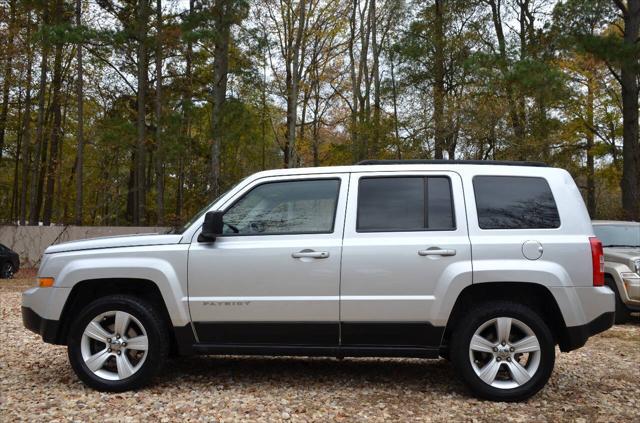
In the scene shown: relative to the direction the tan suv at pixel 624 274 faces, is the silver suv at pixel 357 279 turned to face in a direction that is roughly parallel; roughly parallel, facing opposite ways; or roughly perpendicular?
roughly perpendicular

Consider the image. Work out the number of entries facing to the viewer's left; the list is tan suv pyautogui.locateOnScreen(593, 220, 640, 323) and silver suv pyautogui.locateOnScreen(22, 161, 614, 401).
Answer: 1

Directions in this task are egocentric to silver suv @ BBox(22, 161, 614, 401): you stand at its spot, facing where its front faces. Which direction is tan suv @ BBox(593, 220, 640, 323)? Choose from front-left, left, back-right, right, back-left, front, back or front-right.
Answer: back-right

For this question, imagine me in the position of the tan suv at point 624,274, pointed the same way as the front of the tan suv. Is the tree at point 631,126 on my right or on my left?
on my left

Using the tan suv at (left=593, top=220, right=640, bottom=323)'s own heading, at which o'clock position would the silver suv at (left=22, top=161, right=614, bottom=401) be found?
the silver suv at (left=22, top=161, right=614, bottom=401) is roughly at 2 o'clock from the tan suv at (left=593, top=220, right=640, bottom=323).

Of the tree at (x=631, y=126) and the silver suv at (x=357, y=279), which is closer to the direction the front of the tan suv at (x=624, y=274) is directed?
the silver suv

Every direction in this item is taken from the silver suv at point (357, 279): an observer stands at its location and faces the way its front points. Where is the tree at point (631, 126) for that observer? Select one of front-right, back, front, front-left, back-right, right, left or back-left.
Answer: back-right

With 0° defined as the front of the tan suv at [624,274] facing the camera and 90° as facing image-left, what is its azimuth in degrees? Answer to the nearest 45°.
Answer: approximately 315°

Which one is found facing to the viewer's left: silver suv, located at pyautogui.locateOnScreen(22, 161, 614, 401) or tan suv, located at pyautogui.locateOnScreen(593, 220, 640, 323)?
silver suv, located at pyautogui.locateOnScreen(22, 161, 614, 401)

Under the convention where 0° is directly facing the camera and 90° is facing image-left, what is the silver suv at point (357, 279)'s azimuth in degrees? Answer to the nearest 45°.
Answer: approximately 90°
